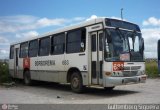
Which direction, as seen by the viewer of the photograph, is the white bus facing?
facing the viewer and to the right of the viewer
